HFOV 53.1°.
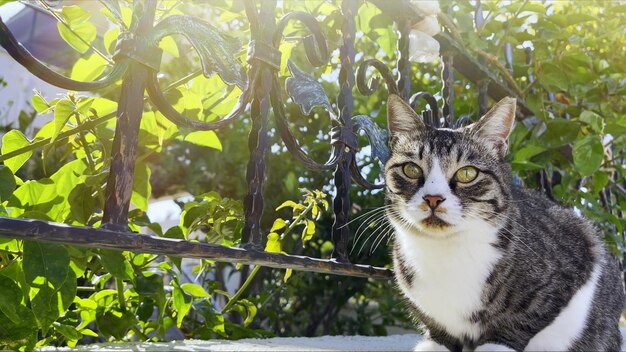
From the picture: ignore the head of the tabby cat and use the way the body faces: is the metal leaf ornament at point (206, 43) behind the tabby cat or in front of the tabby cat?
in front

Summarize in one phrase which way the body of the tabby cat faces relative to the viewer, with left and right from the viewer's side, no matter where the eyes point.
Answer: facing the viewer and to the left of the viewer
